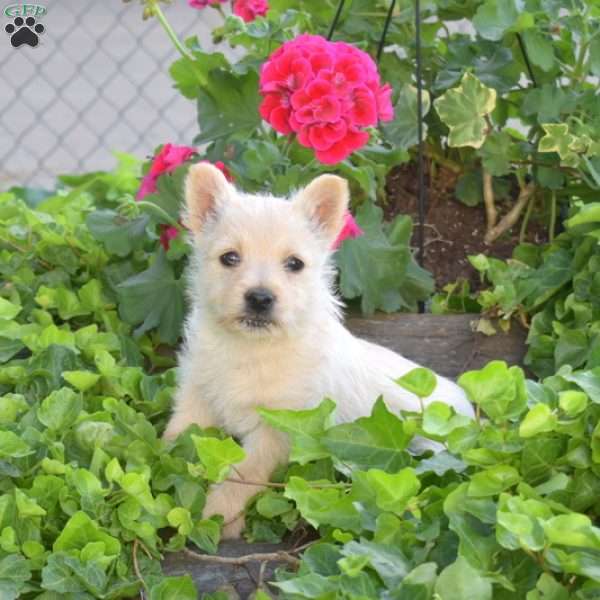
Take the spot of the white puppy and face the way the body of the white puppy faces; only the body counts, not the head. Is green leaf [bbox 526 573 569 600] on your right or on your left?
on your left

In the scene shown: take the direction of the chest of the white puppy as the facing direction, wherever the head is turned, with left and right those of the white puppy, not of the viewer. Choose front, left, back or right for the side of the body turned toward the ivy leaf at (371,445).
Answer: left

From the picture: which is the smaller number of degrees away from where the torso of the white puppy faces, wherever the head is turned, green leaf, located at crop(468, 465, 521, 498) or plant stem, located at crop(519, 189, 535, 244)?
the green leaf

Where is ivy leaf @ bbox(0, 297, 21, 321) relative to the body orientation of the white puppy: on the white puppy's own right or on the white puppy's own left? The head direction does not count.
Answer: on the white puppy's own right

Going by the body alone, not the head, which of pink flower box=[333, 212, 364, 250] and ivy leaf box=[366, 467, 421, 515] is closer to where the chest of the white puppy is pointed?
the ivy leaf

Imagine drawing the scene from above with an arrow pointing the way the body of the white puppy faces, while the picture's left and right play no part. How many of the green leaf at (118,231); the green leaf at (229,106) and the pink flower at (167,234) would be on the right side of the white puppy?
3

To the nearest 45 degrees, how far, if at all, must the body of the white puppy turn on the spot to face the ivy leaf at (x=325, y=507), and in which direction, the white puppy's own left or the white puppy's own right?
approximately 90° to the white puppy's own left

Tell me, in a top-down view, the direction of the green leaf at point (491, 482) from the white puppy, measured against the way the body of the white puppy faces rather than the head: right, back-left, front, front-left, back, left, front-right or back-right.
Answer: left

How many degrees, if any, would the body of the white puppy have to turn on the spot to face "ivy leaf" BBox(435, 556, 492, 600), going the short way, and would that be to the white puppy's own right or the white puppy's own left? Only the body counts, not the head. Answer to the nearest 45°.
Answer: approximately 90° to the white puppy's own left

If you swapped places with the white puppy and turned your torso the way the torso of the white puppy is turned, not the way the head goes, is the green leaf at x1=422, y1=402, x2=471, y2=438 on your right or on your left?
on your left

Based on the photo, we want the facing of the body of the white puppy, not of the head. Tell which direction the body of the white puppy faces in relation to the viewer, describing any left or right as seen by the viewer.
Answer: facing the viewer and to the left of the viewer

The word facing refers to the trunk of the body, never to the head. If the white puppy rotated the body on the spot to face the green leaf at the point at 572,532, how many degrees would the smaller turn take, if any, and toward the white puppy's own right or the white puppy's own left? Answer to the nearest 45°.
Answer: approximately 90° to the white puppy's own left

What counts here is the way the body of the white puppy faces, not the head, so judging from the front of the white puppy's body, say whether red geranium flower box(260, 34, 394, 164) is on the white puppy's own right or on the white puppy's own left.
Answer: on the white puppy's own right

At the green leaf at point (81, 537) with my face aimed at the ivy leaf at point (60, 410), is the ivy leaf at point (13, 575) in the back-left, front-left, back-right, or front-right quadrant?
back-left

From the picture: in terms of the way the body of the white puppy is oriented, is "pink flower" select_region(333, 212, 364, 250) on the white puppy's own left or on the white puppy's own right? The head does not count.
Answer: on the white puppy's own right
